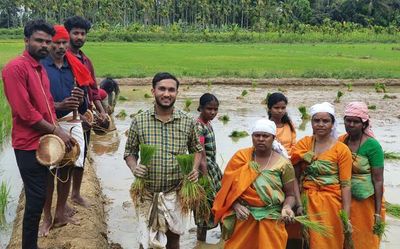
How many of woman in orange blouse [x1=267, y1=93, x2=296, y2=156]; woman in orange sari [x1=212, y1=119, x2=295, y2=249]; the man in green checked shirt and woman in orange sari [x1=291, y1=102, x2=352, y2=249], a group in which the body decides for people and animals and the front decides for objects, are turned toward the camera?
4

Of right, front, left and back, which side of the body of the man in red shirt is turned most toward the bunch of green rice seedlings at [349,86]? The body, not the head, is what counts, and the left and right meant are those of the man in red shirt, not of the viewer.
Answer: left

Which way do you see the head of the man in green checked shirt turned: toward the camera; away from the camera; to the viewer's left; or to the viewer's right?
toward the camera

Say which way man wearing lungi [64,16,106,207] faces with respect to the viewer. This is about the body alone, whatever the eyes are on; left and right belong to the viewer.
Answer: facing the viewer and to the right of the viewer

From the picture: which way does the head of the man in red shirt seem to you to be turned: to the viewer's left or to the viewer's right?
to the viewer's right

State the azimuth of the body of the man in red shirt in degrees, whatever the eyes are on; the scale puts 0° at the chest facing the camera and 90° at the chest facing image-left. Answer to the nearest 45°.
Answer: approximately 315°

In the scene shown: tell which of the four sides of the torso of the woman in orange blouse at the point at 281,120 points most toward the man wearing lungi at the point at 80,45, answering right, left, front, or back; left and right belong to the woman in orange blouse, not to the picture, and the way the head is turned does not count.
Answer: right

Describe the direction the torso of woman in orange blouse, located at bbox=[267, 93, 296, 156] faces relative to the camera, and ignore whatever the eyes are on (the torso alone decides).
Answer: toward the camera

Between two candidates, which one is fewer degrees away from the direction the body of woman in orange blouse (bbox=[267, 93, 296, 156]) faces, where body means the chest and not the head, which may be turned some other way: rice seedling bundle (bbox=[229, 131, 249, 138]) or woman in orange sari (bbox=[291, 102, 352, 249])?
the woman in orange sari

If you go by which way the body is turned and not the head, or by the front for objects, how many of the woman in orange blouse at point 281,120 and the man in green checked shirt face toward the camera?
2

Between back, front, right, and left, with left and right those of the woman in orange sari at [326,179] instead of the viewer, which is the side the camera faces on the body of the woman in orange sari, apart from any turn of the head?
front

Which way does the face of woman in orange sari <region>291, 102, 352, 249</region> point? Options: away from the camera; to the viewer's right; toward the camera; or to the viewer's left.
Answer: toward the camera

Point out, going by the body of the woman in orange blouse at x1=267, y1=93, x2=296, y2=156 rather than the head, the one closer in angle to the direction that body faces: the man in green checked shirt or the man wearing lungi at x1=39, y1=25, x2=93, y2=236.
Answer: the man in green checked shirt

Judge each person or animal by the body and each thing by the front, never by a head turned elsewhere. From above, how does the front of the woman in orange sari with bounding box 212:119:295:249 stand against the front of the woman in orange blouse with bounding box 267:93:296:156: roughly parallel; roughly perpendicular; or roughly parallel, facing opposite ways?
roughly parallel
